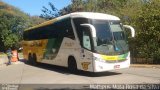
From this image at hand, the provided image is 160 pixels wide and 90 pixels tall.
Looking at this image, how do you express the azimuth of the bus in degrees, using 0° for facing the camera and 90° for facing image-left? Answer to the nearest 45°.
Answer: approximately 315°
